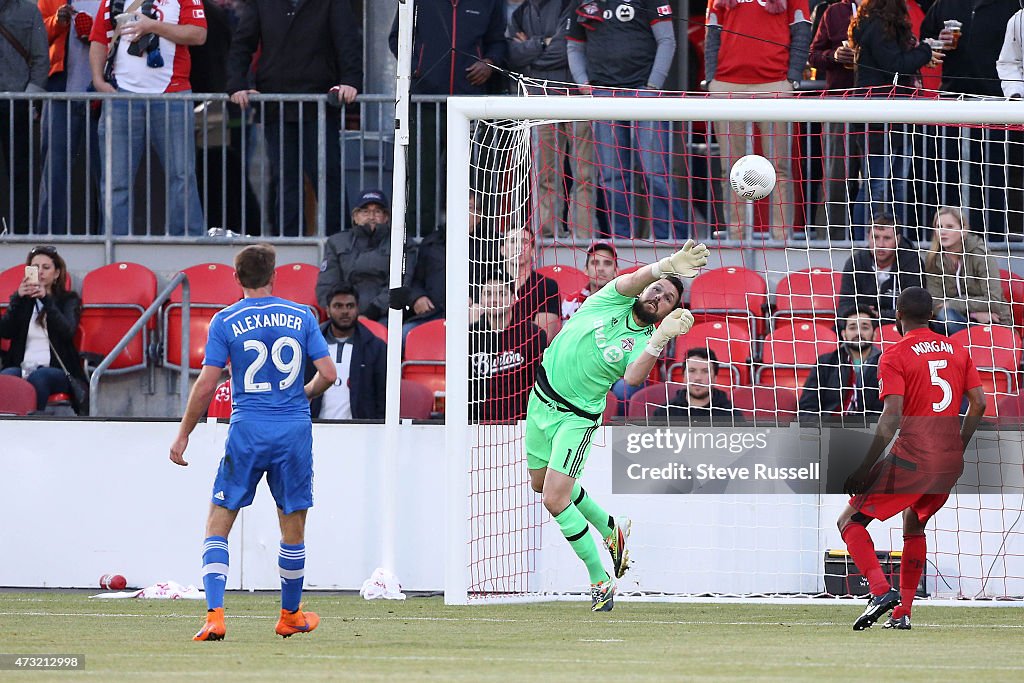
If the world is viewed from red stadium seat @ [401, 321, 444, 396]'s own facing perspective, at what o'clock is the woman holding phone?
The woman holding phone is roughly at 3 o'clock from the red stadium seat.

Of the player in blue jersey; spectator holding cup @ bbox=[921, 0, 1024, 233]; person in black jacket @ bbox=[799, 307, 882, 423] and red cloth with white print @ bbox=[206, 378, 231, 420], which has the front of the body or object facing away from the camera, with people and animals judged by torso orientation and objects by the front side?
the player in blue jersey

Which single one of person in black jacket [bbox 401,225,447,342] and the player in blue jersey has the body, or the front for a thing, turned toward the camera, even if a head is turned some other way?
the person in black jacket

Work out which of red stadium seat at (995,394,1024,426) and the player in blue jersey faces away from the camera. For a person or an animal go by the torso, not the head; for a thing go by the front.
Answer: the player in blue jersey

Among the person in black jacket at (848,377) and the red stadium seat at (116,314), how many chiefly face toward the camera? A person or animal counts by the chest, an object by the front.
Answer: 2

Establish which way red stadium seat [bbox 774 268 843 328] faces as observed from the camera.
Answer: facing the viewer

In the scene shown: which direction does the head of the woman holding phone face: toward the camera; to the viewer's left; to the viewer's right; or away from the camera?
toward the camera

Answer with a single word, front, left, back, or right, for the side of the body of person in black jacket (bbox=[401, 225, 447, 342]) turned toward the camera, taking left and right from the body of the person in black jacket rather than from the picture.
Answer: front

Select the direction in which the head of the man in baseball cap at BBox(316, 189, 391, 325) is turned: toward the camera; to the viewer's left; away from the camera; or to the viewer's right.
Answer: toward the camera

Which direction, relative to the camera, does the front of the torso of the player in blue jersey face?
away from the camera

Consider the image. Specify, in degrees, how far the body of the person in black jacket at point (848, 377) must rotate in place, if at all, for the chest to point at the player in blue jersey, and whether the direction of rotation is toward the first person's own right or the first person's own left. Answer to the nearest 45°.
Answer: approximately 45° to the first person's own right

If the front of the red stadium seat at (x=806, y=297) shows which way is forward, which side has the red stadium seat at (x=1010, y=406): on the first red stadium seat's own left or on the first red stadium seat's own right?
on the first red stadium seat's own left

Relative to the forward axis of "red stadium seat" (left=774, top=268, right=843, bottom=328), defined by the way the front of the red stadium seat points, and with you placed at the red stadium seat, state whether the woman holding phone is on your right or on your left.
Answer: on your right

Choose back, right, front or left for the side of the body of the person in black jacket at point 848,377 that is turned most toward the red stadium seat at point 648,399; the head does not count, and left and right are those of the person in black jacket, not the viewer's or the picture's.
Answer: right

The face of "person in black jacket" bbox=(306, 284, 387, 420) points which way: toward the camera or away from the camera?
toward the camera

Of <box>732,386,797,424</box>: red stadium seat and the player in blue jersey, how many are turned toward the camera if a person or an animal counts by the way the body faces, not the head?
1

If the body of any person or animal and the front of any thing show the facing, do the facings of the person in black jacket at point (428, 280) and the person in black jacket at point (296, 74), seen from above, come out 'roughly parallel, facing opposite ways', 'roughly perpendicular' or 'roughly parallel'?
roughly parallel

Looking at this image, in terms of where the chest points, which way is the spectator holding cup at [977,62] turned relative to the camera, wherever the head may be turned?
toward the camera
